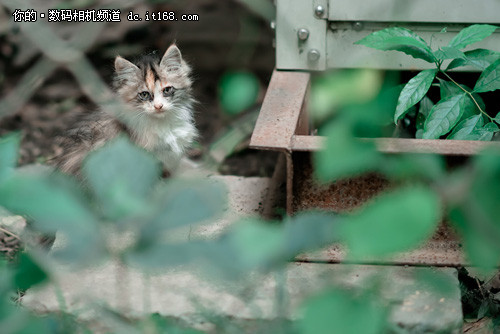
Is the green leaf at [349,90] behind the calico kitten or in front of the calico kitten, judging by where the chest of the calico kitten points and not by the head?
in front

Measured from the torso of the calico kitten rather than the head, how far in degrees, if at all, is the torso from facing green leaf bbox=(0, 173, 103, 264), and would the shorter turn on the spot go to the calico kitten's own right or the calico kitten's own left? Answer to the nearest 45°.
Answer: approximately 45° to the calico kitten's own right

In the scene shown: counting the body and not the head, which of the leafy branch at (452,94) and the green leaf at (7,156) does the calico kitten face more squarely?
the leafy branch

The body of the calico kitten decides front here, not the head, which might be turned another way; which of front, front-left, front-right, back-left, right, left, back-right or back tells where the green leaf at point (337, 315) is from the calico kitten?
front-right

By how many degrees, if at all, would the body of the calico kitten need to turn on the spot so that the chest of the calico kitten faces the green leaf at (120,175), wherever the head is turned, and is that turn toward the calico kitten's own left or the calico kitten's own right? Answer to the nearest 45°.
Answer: approximately 45° to the calico kitten's own right

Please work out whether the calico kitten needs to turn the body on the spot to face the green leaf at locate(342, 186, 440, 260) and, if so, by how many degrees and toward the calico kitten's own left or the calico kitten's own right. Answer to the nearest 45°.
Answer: approximately 45° to the calico kitten's own right

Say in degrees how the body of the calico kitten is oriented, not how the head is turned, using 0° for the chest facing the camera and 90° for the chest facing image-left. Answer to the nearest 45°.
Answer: approximately 315°

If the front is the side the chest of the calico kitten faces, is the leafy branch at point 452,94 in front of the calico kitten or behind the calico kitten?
in front

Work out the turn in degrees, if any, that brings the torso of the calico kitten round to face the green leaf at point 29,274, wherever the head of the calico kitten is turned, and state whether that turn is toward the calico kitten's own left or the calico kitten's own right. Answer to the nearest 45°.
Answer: approximately 45° to the calico kitten's own right
